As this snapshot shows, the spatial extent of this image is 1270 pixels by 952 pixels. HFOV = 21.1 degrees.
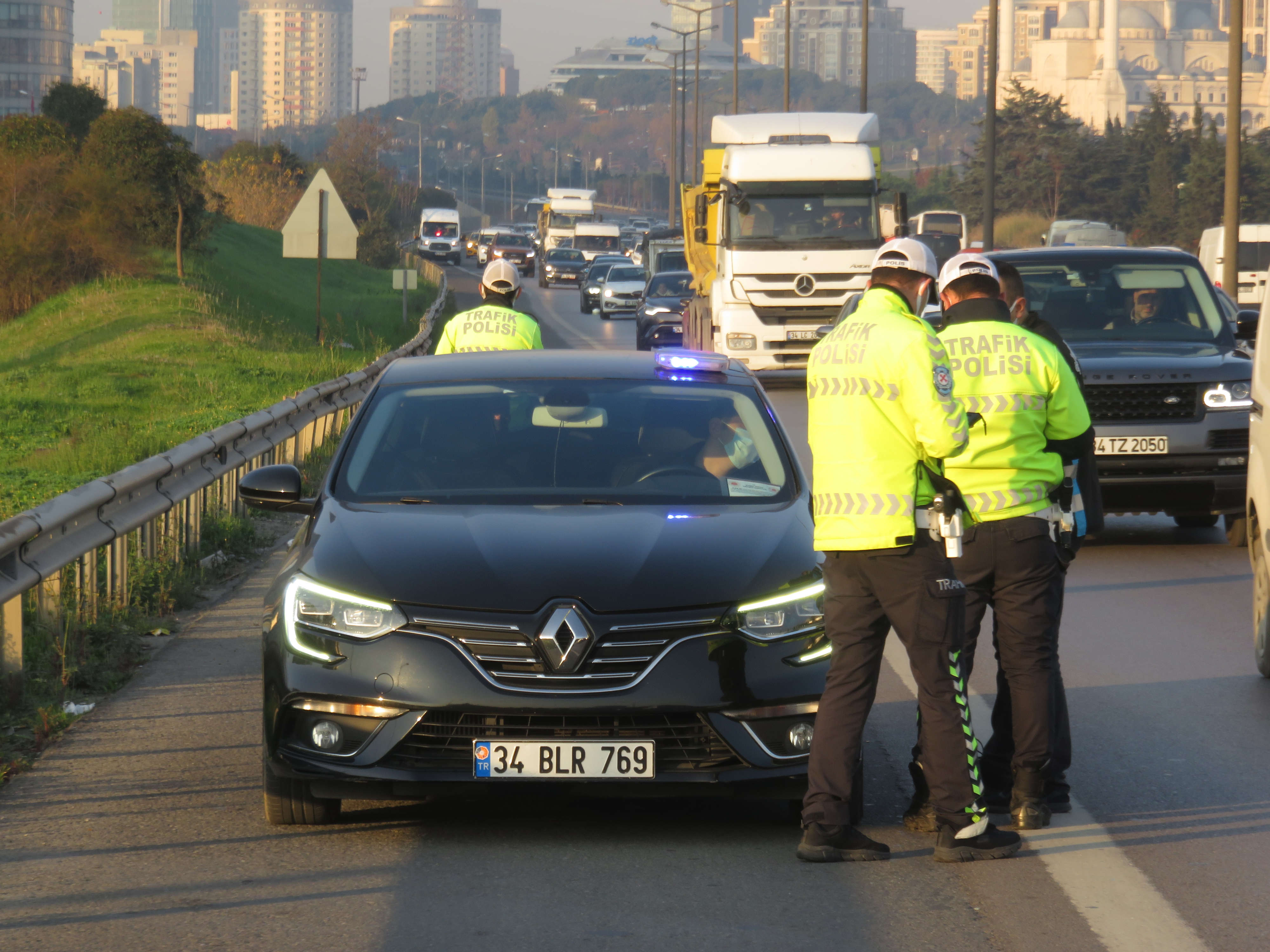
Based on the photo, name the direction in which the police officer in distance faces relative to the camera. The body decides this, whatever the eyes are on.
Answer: away from the camera

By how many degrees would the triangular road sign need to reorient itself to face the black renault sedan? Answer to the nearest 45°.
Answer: approximately 180°

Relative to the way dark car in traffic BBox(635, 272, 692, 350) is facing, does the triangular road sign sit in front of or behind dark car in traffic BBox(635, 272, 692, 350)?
in front

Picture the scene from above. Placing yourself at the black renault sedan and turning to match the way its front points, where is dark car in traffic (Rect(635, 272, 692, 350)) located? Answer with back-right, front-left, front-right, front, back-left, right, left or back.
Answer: back

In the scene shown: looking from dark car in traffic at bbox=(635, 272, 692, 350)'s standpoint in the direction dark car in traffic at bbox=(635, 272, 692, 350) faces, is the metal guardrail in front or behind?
in front

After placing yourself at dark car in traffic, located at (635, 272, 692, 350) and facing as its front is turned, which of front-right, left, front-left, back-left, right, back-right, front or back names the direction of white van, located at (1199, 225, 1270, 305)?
back-left

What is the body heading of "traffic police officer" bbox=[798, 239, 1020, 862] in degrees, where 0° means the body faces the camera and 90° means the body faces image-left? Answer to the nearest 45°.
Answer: approximately 225°

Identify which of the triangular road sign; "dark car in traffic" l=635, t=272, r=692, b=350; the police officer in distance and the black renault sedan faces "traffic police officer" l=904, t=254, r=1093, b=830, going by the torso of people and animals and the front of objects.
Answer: the dark car in traffic

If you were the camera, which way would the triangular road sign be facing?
facing away from the viewer
